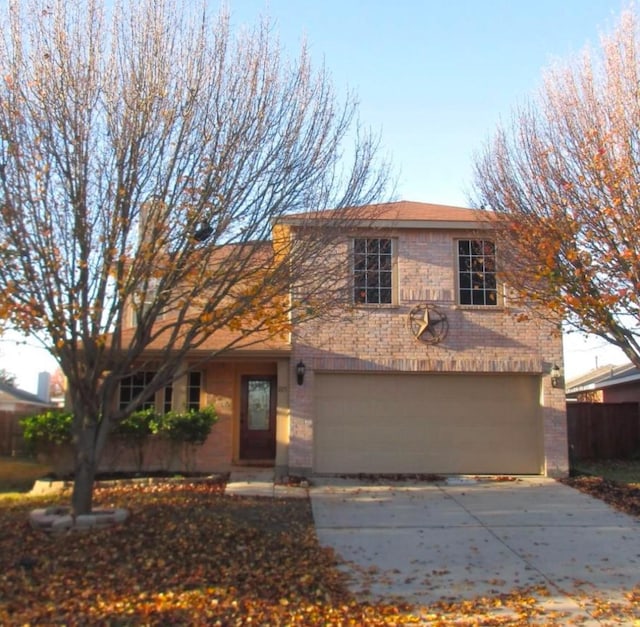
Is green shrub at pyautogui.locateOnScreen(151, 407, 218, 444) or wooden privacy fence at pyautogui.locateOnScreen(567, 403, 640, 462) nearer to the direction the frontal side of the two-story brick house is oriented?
the green shrub

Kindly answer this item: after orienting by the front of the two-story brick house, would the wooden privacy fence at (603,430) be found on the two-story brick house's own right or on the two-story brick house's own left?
on the two-story brick house's own left

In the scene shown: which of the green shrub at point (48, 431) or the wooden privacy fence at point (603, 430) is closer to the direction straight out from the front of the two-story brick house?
the green shrub

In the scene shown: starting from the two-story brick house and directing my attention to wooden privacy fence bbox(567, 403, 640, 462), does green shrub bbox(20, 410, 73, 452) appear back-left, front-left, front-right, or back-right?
back-left

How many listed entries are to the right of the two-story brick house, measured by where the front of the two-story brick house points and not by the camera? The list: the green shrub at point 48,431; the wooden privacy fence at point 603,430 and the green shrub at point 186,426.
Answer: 2

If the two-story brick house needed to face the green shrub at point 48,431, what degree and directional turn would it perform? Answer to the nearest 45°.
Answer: approximately 90° to its right

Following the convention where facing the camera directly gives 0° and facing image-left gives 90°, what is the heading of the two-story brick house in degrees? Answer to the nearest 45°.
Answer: approximately 0°

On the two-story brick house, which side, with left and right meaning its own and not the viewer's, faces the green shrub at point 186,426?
right
